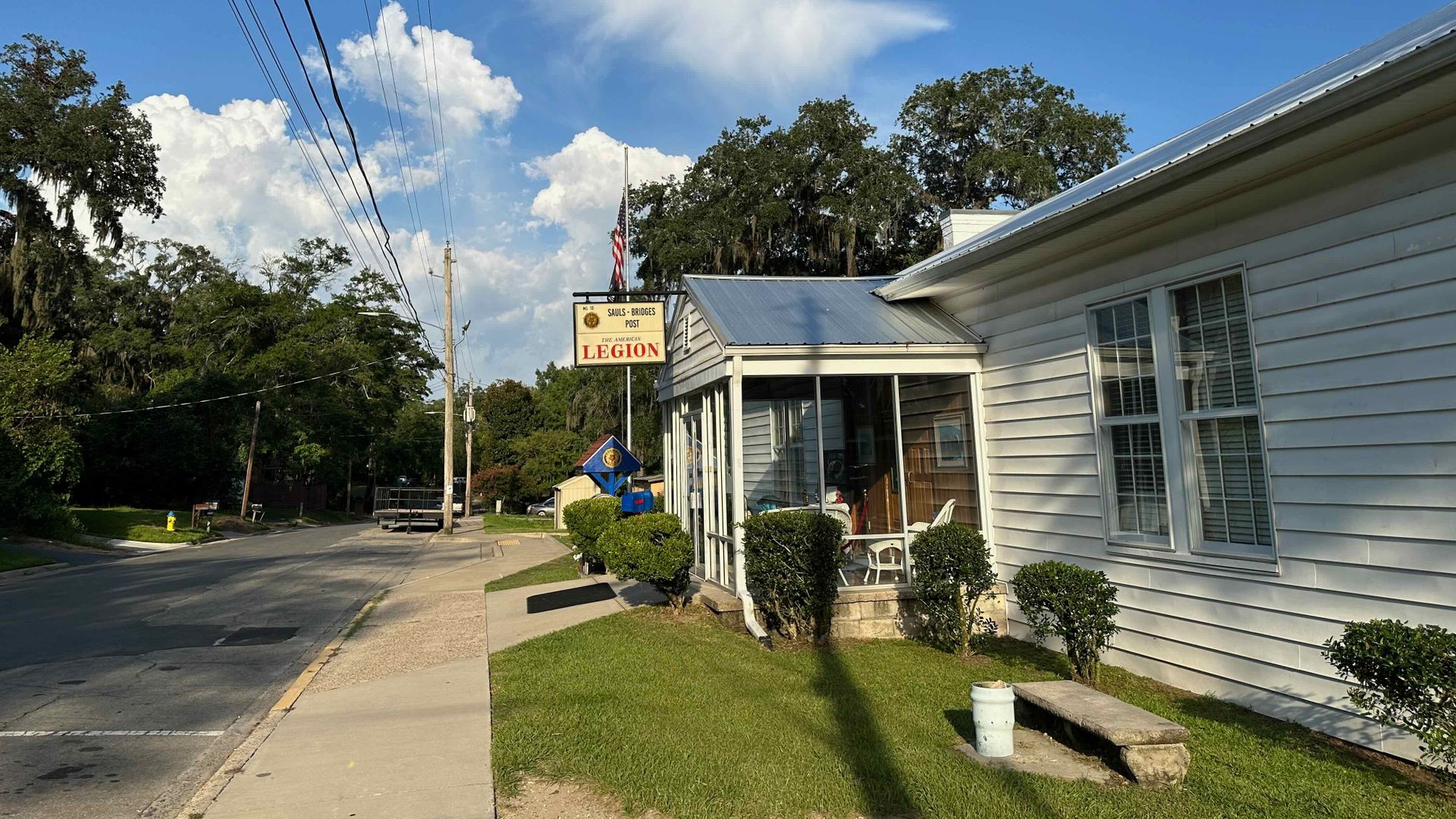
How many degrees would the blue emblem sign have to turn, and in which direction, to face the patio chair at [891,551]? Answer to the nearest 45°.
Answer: approximately 45° to its left

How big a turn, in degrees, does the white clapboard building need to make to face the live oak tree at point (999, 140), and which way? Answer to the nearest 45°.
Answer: approximately 135° to its right

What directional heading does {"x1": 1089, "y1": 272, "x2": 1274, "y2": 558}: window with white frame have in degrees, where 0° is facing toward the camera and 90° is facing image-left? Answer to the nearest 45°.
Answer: approximately 45°

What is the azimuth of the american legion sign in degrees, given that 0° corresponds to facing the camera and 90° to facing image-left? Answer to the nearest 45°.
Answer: approximately 0°

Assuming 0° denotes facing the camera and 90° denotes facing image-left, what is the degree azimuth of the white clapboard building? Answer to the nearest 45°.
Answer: approximately 45°
